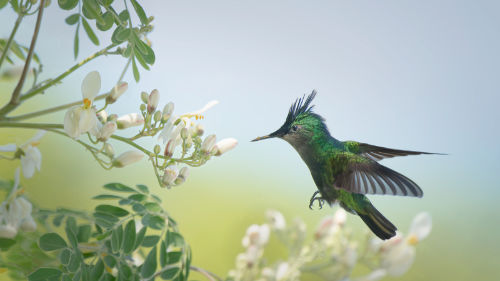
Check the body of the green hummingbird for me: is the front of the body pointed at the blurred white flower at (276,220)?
no

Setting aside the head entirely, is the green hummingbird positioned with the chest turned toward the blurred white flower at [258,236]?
no

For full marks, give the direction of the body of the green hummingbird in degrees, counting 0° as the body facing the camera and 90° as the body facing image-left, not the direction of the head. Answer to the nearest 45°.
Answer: approximately 90°
